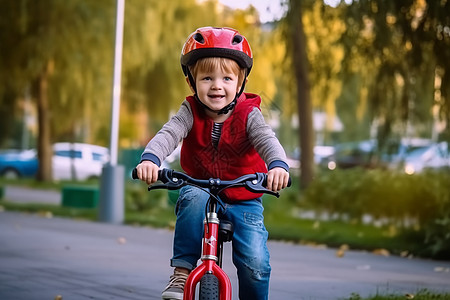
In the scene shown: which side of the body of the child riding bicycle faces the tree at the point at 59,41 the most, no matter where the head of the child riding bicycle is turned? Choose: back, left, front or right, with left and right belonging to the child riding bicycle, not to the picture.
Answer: back

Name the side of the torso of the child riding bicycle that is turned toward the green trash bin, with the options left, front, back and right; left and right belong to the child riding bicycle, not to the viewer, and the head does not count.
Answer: back

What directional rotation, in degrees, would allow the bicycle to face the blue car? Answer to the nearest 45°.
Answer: approximately 180°

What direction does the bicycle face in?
toward the camera

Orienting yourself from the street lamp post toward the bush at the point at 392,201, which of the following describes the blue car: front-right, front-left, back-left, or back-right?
back-left

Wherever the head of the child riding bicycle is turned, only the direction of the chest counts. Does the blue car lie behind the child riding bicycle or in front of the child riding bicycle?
behind

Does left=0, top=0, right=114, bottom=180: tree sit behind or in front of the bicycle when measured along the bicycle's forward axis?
behind

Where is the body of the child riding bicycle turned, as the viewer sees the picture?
toward the camera
